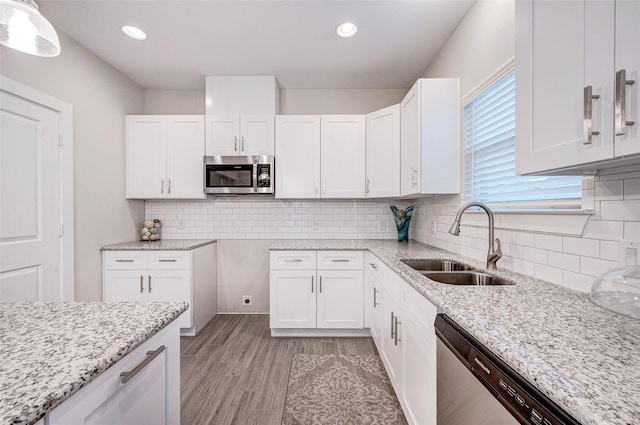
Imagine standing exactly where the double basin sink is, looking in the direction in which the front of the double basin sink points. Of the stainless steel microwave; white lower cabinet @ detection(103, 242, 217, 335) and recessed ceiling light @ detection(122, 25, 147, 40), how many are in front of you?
3

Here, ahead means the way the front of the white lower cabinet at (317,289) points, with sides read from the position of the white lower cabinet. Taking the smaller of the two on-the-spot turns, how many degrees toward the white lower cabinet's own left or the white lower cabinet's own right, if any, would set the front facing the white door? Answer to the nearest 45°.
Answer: approximately 90° to the white lower cabinet's own right

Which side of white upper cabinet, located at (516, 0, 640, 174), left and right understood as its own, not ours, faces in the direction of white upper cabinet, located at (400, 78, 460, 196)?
right

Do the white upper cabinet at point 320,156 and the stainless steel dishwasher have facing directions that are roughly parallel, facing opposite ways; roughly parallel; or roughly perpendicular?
roughly perpendicular

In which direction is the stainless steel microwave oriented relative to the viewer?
toward the camera

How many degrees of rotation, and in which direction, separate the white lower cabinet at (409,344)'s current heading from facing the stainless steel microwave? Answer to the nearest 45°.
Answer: approximately 45° to its right

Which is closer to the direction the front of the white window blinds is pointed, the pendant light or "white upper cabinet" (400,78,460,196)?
the pendant light

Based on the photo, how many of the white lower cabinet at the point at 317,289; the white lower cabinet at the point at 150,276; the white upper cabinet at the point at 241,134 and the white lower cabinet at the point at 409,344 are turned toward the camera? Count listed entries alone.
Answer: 3

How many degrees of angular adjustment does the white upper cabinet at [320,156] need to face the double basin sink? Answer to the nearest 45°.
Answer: approximately 45° to its left

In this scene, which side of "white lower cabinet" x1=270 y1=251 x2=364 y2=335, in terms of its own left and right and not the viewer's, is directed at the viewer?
front

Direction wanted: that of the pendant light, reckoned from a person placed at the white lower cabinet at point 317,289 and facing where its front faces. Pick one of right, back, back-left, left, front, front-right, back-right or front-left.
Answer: front-right

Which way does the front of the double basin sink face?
to the viewer's left

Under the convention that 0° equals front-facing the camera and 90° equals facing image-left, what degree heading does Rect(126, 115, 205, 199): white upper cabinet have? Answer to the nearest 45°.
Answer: approximately 0°

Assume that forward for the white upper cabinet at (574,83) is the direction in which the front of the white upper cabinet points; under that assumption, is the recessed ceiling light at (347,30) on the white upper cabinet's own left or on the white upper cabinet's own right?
on the white upper cabinet's own right

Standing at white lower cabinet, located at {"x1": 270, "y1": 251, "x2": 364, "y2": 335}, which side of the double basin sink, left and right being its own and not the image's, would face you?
front

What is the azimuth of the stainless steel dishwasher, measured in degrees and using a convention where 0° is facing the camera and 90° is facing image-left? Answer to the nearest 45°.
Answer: approximately 45°

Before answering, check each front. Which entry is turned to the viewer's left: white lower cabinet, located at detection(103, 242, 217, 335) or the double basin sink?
the double basin sink

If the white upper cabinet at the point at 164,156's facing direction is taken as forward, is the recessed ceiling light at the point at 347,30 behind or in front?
in front

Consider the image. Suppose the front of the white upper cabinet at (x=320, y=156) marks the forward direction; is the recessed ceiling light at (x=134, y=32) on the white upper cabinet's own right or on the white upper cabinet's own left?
on the white upper cabinet's own right
